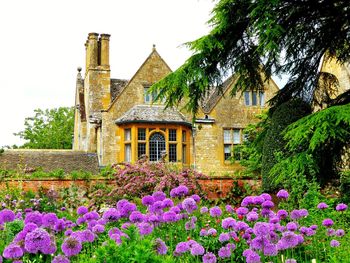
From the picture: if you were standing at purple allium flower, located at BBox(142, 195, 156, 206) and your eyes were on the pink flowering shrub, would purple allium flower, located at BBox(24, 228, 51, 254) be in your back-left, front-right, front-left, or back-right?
back-left

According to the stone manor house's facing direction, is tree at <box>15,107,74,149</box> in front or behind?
behind

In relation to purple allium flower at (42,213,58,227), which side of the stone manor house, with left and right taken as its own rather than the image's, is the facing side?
front

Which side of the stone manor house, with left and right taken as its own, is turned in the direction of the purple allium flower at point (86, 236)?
front

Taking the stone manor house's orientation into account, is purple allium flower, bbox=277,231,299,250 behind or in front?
in front

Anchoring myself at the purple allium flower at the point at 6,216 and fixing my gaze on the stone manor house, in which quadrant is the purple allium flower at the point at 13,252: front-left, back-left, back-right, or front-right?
back-right

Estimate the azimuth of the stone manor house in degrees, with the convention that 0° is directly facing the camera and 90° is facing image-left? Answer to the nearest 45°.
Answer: approximately 0°

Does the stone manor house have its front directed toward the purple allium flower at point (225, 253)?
yes

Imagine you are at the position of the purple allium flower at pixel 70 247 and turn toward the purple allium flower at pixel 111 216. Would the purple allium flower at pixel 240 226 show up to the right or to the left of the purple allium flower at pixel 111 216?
right

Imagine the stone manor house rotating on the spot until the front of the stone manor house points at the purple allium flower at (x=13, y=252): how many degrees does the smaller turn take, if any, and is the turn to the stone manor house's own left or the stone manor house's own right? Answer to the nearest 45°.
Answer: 0° — it already faces it

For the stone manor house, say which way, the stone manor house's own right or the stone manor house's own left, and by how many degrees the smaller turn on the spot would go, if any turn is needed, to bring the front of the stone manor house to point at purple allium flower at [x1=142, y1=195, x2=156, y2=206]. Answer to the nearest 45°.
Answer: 0° — it already faces it
